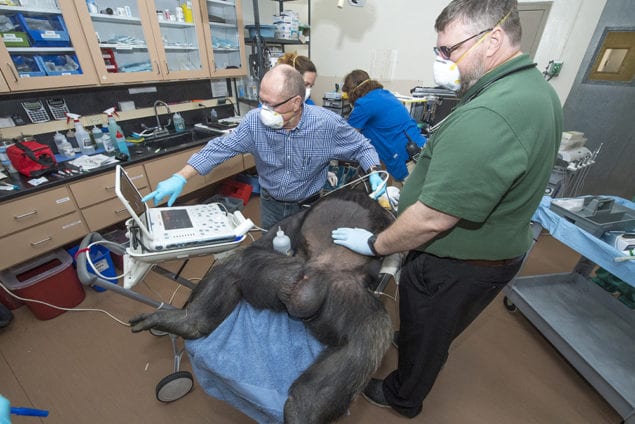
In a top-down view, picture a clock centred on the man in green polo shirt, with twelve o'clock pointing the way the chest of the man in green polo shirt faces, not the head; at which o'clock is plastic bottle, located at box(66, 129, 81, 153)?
The plastic bottle is roughly at 12 o'clock from the man in green polo shirt.

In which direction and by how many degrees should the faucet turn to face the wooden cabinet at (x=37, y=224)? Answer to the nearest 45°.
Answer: approximately 90° to its right

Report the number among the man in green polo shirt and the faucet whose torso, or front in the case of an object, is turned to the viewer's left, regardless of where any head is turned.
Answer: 1

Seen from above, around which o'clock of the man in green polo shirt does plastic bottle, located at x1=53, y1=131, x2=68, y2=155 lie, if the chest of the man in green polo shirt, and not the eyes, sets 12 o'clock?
The plastic bottle is roughly at 12 o'clock from the man in green polo shirt.

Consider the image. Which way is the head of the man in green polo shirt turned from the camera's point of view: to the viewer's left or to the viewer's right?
to the viewer's left

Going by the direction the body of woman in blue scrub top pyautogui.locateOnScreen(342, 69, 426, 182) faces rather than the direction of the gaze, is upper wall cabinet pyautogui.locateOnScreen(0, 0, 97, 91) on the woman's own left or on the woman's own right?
on the woman's own left

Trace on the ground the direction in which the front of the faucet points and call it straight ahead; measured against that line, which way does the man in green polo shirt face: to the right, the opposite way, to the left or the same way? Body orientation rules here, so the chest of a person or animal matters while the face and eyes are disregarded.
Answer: the opposite way

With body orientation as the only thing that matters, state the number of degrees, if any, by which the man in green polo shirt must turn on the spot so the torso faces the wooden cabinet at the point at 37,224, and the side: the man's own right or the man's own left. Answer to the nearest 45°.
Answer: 0° — they already face it

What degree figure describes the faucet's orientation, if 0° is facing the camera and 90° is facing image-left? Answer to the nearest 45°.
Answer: approximately 315°

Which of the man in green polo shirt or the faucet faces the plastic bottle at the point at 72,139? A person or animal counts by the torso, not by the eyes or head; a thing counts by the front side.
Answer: the man in green polo shirt

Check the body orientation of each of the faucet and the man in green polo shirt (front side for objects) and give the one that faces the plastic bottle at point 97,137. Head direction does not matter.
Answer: the man in green polo shirt

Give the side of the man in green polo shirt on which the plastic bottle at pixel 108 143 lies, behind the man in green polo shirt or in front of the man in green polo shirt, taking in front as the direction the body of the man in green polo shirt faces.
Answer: in front

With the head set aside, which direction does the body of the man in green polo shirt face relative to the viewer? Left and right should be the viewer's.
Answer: facing to the left of the viewer

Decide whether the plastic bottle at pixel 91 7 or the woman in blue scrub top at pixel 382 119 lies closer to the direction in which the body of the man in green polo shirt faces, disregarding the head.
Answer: the plastic bottle

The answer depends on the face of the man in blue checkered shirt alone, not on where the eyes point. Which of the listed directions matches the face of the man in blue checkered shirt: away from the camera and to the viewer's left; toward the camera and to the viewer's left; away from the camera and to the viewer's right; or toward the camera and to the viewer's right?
toward the camera and to the viewer's left
